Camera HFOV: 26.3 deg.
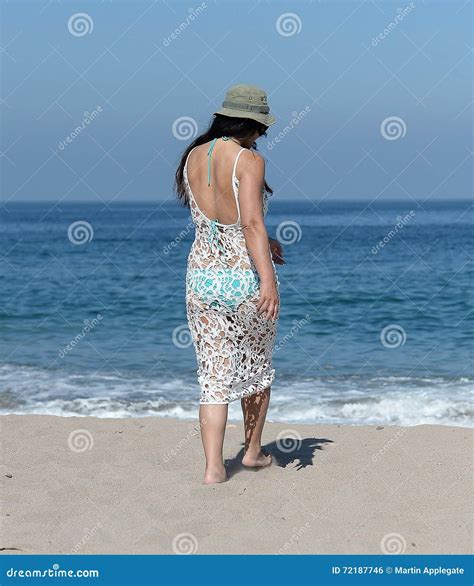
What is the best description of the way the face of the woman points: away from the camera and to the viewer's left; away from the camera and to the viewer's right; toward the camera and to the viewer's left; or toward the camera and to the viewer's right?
away from the camera and to the viewer's right

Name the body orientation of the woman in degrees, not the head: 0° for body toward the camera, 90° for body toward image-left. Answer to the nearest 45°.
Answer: approximately 225°
